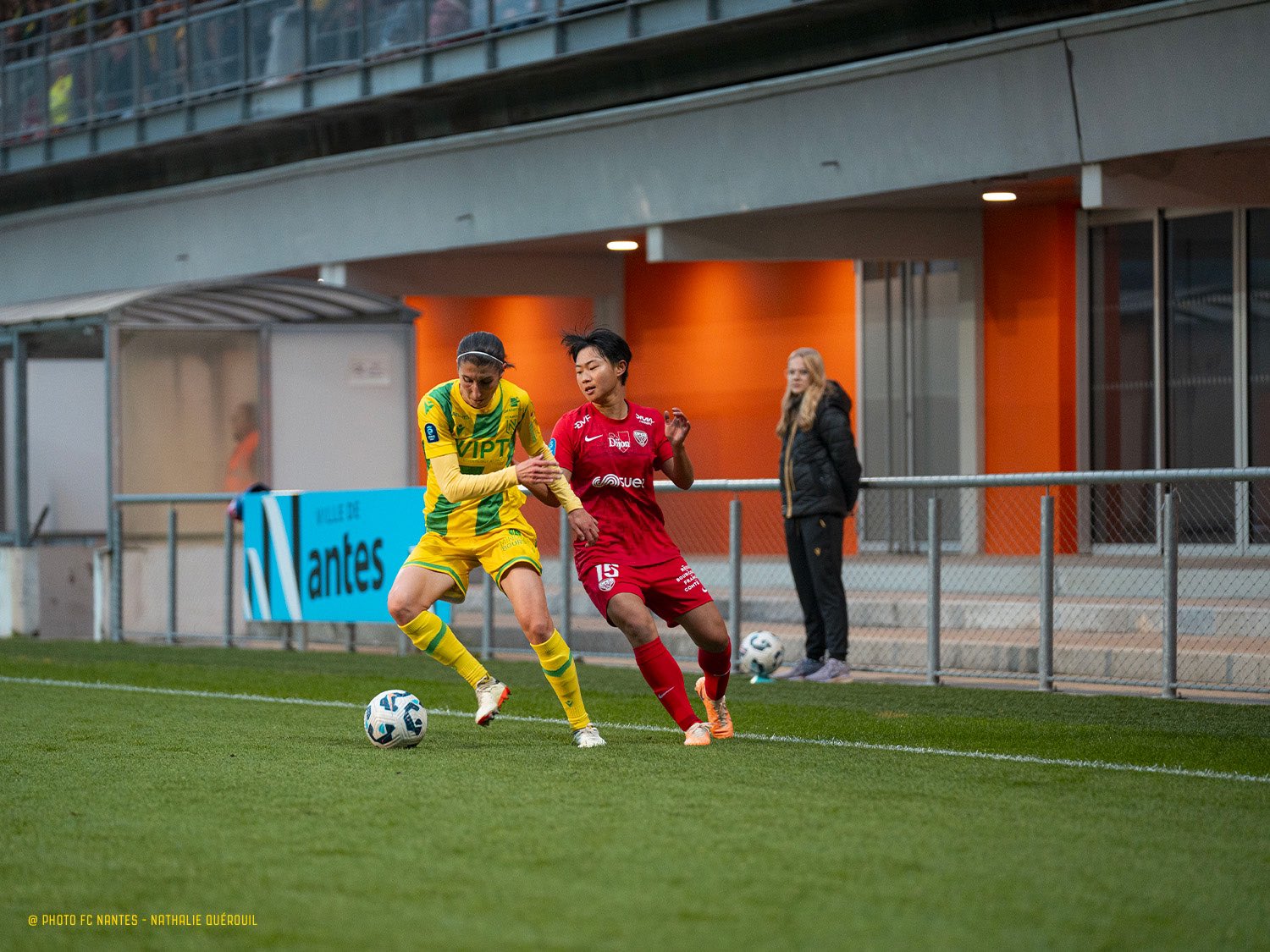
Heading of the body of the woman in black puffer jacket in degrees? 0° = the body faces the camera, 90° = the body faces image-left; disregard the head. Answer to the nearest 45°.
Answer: approximately 45°

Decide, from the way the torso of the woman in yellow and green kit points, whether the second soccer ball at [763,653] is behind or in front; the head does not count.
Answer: behind

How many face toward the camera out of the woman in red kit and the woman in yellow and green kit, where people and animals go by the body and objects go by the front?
2

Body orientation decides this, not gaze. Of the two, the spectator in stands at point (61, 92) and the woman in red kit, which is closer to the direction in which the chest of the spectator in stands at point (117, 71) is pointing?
the woman in red kit

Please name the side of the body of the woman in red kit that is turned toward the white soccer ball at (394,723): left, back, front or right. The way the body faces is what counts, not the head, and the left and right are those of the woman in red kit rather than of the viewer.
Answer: right

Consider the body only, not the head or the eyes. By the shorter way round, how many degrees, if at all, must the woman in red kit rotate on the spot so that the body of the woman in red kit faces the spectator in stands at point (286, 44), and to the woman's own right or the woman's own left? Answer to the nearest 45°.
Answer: approximately 180°

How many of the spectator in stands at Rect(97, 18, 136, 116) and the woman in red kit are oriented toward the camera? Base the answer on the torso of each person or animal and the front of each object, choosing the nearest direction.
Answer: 2

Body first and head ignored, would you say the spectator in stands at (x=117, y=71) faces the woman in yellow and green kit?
yes

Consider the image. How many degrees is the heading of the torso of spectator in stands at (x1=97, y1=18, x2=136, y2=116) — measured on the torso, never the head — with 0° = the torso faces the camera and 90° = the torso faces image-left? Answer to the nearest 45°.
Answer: approximately 0°
